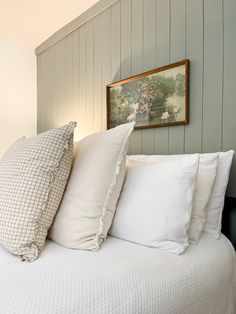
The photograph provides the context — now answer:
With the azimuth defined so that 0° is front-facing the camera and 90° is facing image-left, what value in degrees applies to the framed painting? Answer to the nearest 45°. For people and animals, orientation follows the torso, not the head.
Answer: approximately 45°

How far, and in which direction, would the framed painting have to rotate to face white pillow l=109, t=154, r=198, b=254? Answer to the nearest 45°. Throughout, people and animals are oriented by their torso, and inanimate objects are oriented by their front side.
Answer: approximately 45° to its left

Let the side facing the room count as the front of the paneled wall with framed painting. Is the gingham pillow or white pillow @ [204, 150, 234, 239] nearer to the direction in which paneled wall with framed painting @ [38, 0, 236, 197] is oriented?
the gingham pillow

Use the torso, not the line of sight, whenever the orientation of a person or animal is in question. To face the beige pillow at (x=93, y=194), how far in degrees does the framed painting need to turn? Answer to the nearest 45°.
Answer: approximately 45° to its left

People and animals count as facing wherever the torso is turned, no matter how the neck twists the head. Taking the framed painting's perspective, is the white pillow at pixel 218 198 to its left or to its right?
on its left

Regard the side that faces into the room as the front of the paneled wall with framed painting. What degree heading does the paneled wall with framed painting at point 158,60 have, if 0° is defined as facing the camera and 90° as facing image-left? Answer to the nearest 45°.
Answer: approximately 45°

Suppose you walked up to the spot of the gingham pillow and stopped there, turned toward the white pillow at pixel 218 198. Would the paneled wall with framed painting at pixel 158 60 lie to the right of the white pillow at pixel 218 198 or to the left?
left
